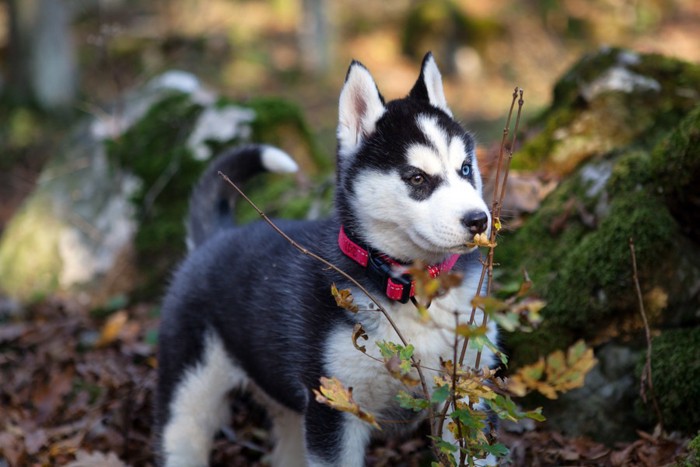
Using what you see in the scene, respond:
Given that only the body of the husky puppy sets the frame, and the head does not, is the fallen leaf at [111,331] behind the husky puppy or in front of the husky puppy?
behind

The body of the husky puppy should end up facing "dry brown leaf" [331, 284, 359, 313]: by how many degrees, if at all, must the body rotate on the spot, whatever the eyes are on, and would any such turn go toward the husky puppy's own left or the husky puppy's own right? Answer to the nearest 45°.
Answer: approximately 45° to the husky puppy's own right

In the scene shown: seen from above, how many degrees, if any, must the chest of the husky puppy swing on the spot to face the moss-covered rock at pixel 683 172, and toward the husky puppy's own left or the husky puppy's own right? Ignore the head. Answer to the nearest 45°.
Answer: approximately 45° to the husky puppy's own left

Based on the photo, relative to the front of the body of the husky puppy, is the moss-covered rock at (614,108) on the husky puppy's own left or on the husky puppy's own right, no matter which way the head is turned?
on the husky puppy's own left

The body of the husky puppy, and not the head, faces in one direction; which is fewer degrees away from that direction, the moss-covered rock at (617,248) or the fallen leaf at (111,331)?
the moss-covered rock

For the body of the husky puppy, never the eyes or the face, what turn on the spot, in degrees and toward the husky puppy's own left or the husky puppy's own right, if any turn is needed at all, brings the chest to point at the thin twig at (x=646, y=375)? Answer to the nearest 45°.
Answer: approximately 45° to the husky puppy's own left

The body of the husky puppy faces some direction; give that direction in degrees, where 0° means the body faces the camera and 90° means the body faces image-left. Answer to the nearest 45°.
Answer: approximately 315°

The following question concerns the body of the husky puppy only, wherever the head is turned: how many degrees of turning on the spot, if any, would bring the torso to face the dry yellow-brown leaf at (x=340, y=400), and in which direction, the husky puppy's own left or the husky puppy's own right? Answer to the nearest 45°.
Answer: approximately 45° to the husky puppy's own right

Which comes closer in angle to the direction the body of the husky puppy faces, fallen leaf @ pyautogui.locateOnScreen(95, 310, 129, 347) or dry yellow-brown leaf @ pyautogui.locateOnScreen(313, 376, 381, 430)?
the dry yellow-brown leaf
